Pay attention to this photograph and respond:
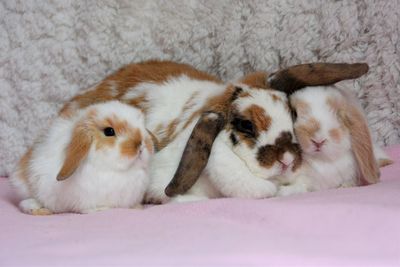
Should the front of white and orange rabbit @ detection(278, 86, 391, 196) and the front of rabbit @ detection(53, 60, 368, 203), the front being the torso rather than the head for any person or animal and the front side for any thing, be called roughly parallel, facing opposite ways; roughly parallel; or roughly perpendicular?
roughly perpendicular

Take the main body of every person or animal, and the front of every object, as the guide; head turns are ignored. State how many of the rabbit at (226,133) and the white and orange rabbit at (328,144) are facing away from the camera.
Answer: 0

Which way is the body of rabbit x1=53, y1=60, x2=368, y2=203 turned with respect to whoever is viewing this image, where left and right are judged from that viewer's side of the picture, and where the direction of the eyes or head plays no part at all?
facing the viewer and to the right of the viewer

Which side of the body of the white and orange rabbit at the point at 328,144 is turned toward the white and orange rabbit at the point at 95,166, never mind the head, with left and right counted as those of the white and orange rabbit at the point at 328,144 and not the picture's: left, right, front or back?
front

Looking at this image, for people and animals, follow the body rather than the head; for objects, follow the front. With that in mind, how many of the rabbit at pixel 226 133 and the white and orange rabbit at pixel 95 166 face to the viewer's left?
0

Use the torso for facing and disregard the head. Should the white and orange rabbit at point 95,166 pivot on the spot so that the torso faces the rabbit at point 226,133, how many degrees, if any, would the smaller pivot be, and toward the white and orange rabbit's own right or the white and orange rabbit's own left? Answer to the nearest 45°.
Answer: approximately 45° to the white and orange rabbit's own left
